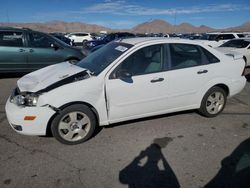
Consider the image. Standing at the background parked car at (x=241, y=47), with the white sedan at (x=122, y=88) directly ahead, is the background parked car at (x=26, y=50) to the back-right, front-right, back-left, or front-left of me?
front-right

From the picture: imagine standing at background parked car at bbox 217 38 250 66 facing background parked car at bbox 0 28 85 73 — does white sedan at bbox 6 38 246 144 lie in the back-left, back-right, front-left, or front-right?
front-left

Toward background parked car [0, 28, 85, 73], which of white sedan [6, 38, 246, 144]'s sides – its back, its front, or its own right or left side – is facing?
right
